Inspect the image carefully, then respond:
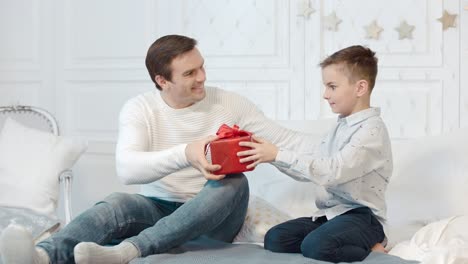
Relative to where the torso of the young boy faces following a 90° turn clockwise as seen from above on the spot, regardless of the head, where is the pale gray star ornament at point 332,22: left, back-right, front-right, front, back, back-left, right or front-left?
front

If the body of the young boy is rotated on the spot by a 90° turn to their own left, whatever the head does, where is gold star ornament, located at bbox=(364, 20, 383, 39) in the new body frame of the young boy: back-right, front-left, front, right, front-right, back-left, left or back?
back

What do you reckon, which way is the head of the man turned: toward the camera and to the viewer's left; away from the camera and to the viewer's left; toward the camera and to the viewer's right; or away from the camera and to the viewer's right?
toward the camera and to the viewer's right

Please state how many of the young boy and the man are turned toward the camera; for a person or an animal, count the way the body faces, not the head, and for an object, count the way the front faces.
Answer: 1

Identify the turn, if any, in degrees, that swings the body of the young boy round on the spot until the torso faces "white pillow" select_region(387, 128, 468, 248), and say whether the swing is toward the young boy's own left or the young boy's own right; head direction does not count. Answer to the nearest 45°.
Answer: approximately 135° to the young boy's own right

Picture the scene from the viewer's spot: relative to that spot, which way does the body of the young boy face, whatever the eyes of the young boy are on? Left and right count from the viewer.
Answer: facing to the left of the viewer

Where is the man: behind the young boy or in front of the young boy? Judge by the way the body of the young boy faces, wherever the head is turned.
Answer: in front

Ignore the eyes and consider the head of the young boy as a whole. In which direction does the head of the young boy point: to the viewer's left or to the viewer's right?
to the viewer's left

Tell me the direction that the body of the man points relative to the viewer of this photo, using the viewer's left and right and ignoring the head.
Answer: facing the viewer
